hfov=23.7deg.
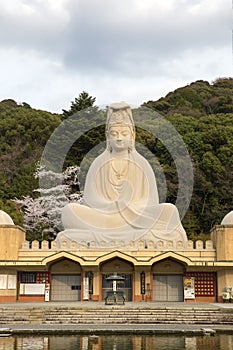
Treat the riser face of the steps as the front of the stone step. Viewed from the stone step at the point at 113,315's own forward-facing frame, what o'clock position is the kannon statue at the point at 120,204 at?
The kannon statue is roughly at 6 o'clock from the stone step.

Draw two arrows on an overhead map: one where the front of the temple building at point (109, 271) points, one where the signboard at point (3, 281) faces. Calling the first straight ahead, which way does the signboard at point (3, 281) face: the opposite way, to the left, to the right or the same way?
the same way

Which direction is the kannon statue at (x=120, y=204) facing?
toward the camera

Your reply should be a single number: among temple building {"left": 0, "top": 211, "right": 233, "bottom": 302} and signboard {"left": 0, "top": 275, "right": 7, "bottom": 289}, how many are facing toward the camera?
2

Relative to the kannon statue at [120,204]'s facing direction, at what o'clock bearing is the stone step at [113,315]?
The stone step is roughly at 12 o'clock from the kannon statue.

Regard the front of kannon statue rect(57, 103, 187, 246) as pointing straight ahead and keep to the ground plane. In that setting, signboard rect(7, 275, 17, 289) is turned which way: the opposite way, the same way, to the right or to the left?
the same way

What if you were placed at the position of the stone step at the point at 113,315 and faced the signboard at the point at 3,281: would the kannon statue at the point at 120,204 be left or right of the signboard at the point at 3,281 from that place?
right

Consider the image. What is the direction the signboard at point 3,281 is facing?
toward the camera

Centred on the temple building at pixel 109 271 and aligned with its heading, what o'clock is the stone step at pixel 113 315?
The stone step is roughly at 12 o'clock from the temple building.

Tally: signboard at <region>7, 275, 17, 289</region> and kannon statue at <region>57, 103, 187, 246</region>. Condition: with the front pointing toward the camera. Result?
2

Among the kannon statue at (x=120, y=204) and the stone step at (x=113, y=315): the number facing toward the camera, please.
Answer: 2

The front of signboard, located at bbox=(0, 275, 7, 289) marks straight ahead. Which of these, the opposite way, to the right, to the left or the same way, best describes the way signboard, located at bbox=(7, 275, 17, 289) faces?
the same way

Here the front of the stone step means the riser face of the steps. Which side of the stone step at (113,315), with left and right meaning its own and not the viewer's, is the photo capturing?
front

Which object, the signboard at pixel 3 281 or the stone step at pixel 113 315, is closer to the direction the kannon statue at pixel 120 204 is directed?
the stone step
